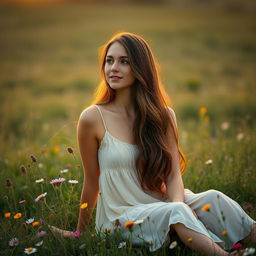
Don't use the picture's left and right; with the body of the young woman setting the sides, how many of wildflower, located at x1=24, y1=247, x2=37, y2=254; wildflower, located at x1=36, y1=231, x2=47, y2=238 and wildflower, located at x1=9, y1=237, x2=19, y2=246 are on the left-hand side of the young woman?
0

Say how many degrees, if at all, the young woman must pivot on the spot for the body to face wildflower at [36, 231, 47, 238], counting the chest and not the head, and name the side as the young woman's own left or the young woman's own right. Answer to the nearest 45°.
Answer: approximately 90° to the young woman's own right

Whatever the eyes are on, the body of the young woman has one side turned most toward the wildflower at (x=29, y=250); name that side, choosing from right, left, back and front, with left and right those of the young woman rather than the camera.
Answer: right

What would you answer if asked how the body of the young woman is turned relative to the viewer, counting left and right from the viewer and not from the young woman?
facing the viewer and to the right of the viewer

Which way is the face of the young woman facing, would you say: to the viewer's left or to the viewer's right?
to the viewer's left

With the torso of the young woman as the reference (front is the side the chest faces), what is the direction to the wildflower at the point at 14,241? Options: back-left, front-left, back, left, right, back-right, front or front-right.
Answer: right
